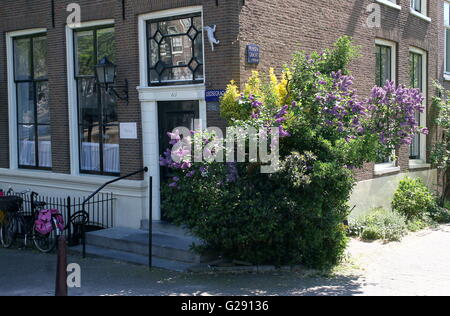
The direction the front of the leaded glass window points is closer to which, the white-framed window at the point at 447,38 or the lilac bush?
the lilac bush

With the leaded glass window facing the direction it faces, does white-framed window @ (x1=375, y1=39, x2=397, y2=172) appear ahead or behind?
behind

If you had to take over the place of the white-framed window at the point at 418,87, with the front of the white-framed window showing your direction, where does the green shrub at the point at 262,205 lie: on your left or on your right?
on your right

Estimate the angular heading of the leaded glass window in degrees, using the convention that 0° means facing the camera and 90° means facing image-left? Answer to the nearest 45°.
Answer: approximately 45°

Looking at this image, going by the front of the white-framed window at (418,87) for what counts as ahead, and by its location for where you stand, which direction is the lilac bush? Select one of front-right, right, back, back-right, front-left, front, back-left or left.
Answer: front-right

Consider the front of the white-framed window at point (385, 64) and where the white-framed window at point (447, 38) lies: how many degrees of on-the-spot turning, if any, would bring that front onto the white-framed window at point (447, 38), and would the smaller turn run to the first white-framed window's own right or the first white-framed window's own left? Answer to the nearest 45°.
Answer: approximately 90° to the first white-framed window's own left
